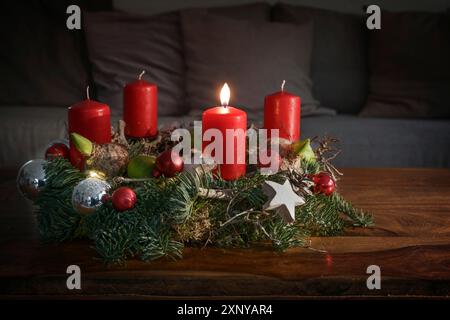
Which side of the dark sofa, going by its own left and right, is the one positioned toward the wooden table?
front

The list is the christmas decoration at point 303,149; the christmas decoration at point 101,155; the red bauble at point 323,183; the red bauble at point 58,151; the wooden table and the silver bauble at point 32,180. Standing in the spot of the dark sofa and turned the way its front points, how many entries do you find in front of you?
6

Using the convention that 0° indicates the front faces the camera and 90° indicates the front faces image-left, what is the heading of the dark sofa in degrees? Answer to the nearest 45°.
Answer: approximately 0°

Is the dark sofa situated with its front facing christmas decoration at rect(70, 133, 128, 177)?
yes

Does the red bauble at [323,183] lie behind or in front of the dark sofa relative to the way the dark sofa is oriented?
in front

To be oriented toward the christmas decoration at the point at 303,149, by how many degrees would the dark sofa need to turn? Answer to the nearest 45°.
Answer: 0° — it already faces it

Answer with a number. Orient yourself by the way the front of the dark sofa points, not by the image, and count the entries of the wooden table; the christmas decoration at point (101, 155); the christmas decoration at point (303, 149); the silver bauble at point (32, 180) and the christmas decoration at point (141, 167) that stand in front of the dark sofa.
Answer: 5

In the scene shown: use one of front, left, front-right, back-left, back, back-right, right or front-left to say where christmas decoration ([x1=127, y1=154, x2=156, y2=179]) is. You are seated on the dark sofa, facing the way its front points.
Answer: front

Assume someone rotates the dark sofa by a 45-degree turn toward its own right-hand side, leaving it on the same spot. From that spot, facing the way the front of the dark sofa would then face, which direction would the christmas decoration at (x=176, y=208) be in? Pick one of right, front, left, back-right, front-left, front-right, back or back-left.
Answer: front-left

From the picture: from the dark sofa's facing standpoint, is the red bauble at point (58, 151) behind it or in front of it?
in front
